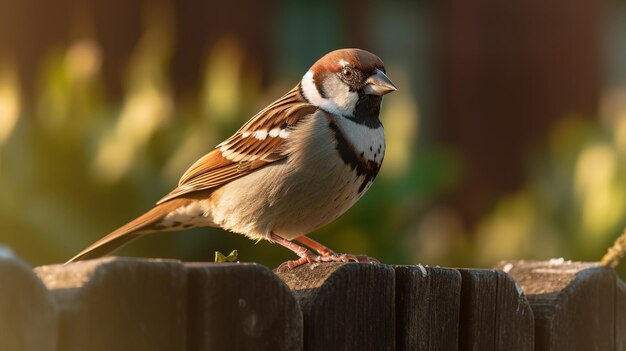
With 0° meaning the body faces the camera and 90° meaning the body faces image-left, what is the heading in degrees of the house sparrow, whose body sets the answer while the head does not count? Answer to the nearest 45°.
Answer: approximately 270°
